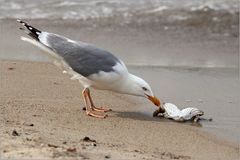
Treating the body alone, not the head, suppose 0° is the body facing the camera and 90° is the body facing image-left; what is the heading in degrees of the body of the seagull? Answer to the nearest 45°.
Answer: approximately 270°

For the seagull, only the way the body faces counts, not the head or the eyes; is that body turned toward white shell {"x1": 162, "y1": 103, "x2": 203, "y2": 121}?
yes
